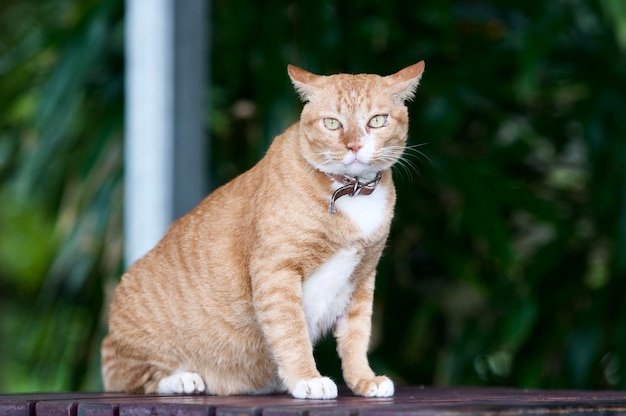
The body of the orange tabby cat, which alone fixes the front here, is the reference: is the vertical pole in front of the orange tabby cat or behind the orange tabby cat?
behind

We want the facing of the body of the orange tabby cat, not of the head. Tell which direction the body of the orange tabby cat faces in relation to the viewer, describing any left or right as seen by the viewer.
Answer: facing the viewer and to the right of the viewer
